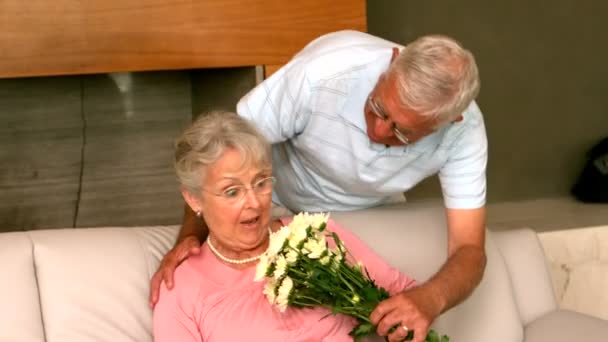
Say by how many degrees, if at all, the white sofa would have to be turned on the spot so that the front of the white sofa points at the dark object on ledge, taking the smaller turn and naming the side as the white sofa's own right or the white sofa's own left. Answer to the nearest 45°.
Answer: approximately 135° to the white sofa's own left

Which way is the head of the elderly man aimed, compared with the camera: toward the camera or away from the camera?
toward the camera

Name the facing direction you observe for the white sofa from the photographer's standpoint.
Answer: facing the viewer

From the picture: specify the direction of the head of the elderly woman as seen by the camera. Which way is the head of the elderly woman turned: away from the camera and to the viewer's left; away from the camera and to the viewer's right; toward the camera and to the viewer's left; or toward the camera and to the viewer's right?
toward the camera and to the viewer's right
